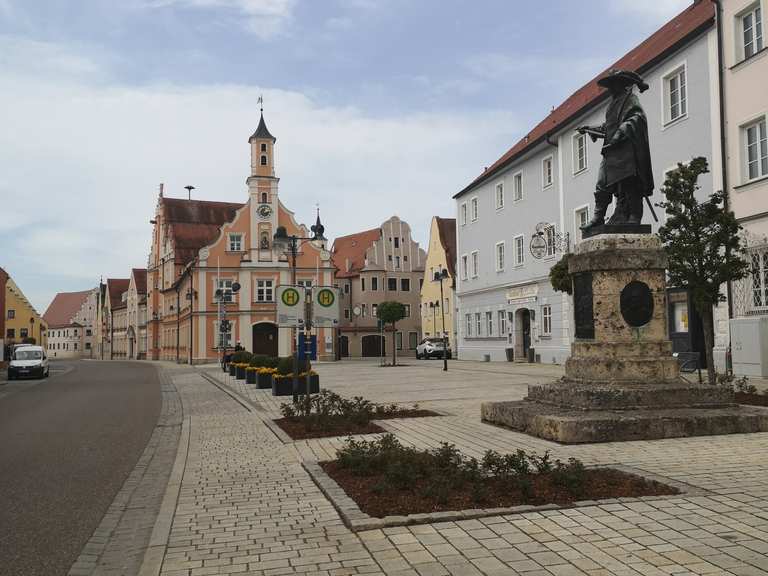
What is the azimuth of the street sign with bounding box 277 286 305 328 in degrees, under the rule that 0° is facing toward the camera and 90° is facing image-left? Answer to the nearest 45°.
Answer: approximately 0°

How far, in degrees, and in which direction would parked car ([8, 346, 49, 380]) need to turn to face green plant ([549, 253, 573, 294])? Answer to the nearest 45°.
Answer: approximately 45° to its left

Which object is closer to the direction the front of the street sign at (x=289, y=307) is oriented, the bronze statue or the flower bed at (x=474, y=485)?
the flower bed

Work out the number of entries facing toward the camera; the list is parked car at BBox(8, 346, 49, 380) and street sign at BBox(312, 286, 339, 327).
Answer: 2

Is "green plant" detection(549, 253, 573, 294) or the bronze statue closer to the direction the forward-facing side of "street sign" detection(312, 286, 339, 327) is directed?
the bronze statue

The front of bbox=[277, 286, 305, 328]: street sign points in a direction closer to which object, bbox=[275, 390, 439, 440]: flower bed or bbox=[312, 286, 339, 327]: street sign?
the flower bed
